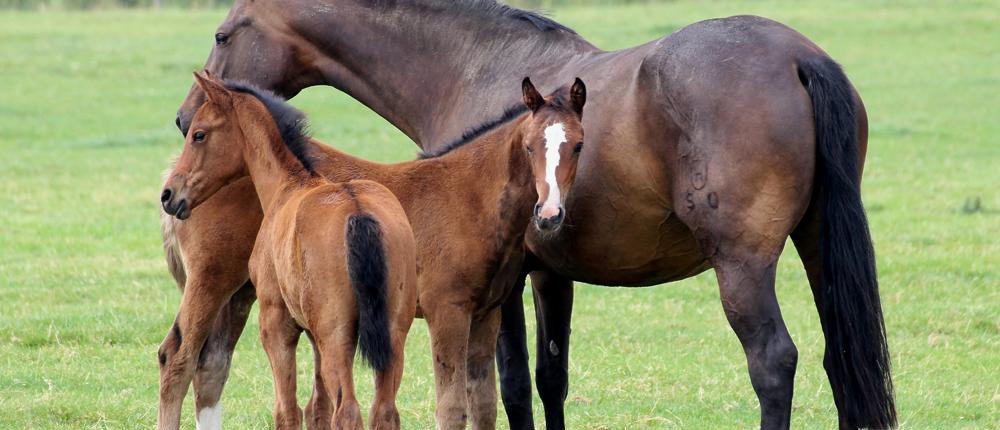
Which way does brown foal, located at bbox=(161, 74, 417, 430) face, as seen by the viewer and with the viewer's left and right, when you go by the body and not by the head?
facing away from the viewer and to the left of the viewer
